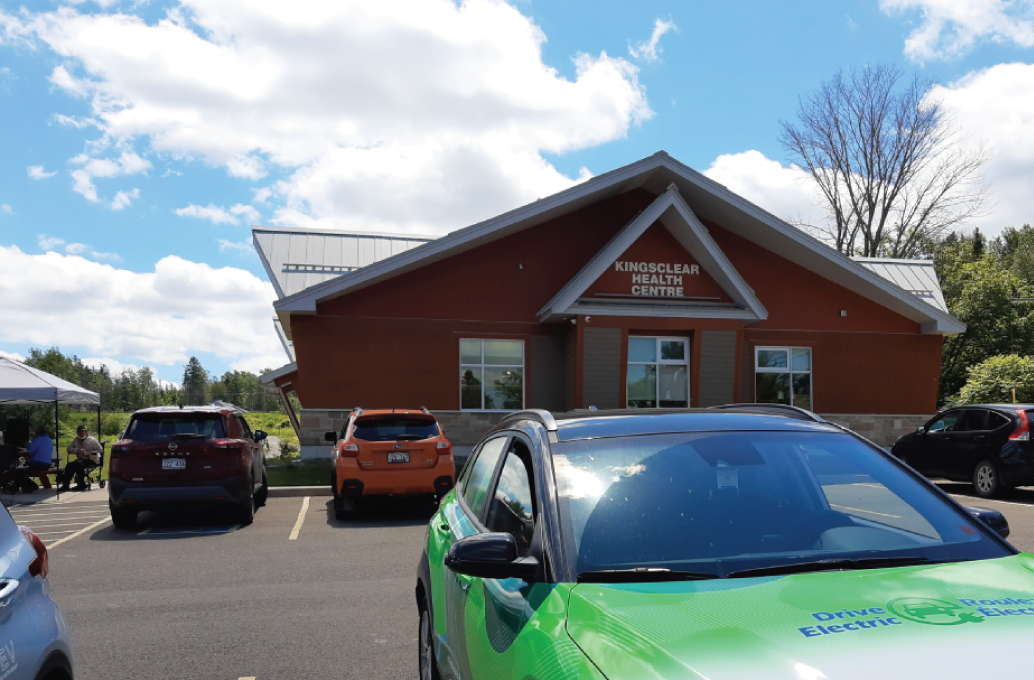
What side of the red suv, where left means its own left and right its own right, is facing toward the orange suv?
right

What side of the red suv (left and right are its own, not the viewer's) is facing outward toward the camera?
back

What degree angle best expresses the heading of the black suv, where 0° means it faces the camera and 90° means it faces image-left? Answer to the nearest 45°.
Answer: approximately 135°

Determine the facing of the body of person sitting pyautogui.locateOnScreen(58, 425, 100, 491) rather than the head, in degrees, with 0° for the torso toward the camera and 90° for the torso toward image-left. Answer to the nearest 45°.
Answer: approximately 45°

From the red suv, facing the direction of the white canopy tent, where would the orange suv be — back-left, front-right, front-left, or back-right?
back-right

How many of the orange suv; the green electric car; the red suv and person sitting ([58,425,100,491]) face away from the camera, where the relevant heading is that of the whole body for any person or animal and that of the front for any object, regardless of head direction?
2

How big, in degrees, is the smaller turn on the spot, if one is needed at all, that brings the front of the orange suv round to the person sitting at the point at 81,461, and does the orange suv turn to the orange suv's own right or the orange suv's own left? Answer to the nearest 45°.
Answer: approximately 45° to the orange suv's own left

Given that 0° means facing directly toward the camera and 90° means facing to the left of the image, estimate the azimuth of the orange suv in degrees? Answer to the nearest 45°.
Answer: approximately 180°

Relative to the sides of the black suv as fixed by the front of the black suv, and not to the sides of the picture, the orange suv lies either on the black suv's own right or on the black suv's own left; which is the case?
on the black suv's own left

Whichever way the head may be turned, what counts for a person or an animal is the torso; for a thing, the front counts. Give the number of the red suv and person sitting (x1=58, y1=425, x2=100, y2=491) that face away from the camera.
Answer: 1

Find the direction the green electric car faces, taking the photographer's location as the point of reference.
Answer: facing the viewer and to the right of the viewer

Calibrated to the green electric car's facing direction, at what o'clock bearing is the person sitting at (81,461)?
The person sitting is roughly at 6 o'clock from the green electric car.

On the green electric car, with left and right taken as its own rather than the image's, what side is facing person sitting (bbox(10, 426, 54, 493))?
back

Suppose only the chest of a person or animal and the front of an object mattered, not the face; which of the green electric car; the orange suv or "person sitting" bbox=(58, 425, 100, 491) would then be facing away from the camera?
the orange suv

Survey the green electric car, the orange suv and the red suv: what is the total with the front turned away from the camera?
2
